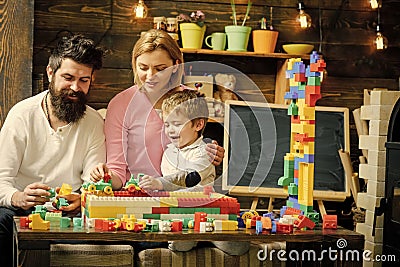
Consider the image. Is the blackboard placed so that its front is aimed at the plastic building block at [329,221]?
yes

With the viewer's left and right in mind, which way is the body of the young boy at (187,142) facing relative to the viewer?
facing the viewer and to the left of the viewer

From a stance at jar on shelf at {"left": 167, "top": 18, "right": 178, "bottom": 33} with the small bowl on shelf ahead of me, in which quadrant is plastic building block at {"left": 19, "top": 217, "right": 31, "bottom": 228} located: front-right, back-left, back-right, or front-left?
back-right

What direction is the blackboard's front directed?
toward the camera

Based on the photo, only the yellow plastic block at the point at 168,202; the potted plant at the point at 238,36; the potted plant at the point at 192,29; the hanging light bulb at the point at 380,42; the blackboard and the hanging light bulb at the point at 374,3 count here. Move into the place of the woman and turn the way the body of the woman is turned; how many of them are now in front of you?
1

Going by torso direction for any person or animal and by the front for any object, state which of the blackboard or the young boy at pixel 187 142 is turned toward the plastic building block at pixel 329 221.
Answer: the blackboard

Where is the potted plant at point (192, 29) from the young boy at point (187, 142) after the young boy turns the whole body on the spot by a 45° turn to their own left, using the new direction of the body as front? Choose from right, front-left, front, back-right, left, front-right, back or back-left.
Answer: back

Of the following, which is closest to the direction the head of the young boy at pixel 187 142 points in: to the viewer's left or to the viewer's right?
to the viewer's left

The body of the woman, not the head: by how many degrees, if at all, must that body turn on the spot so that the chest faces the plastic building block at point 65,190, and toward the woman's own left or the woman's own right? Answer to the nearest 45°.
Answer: approximately 45° to the woman's own right

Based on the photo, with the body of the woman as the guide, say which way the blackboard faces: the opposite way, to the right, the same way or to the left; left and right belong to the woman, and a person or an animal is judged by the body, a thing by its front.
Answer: the same way

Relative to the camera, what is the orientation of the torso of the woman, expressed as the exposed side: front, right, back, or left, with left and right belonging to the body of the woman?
front

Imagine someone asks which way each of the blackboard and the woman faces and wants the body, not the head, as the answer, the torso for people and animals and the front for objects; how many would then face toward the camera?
2

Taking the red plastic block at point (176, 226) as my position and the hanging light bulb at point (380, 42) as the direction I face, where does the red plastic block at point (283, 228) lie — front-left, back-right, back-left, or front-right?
front-right

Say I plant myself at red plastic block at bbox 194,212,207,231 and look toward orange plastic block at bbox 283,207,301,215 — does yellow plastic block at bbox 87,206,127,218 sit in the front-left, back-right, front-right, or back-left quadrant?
back-left
